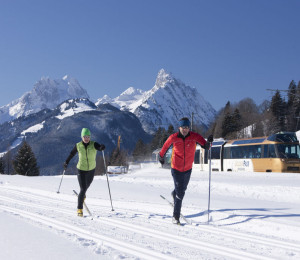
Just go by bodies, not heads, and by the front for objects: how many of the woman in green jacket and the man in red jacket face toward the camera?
2

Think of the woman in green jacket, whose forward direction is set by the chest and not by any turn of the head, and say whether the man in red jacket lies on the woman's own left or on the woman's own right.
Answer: on the woman's own left

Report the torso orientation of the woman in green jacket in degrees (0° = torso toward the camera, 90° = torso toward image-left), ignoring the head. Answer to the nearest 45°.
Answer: approximately 0°

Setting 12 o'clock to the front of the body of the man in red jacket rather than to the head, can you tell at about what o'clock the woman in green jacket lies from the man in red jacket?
The woman in green jacket is roughly at 4 o'clock from the man in red jacket.

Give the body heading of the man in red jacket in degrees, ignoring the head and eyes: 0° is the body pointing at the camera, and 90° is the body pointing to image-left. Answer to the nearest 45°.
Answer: approximately 0°
